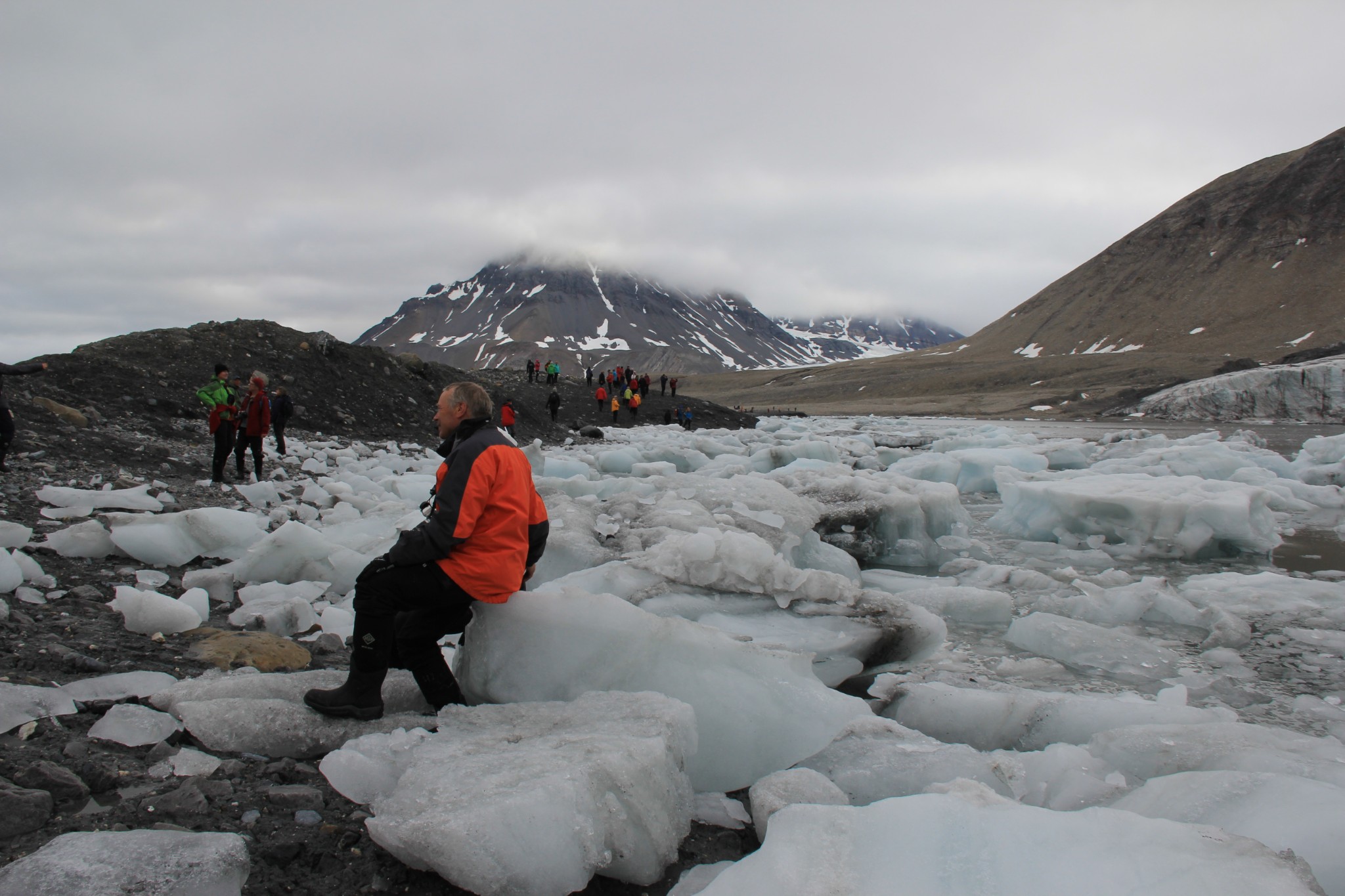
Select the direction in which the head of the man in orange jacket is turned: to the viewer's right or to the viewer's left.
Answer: to the viewer's left

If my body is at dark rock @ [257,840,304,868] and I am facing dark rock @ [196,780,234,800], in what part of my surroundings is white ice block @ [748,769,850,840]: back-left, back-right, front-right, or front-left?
back-right

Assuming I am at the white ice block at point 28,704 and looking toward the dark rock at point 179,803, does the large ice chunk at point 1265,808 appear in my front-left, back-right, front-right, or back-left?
front-left
